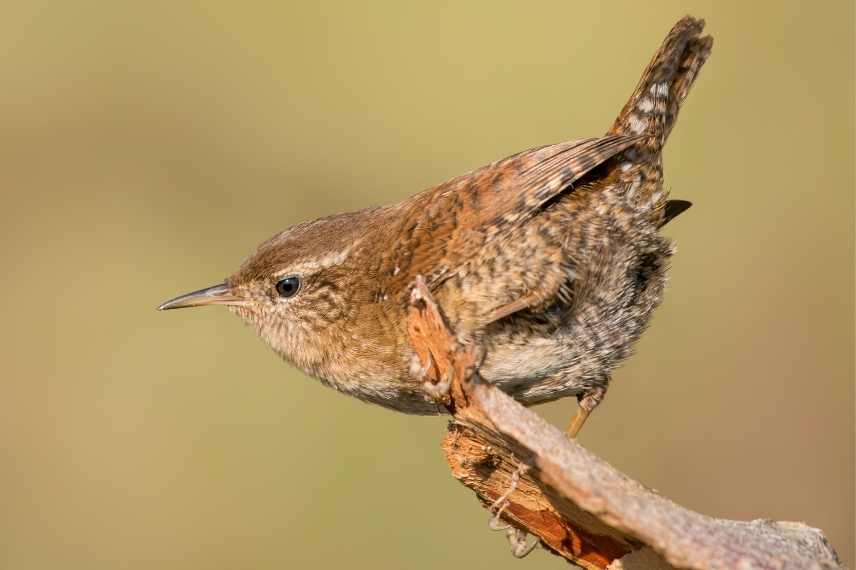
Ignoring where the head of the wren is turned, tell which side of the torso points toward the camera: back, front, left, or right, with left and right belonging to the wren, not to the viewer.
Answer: left
